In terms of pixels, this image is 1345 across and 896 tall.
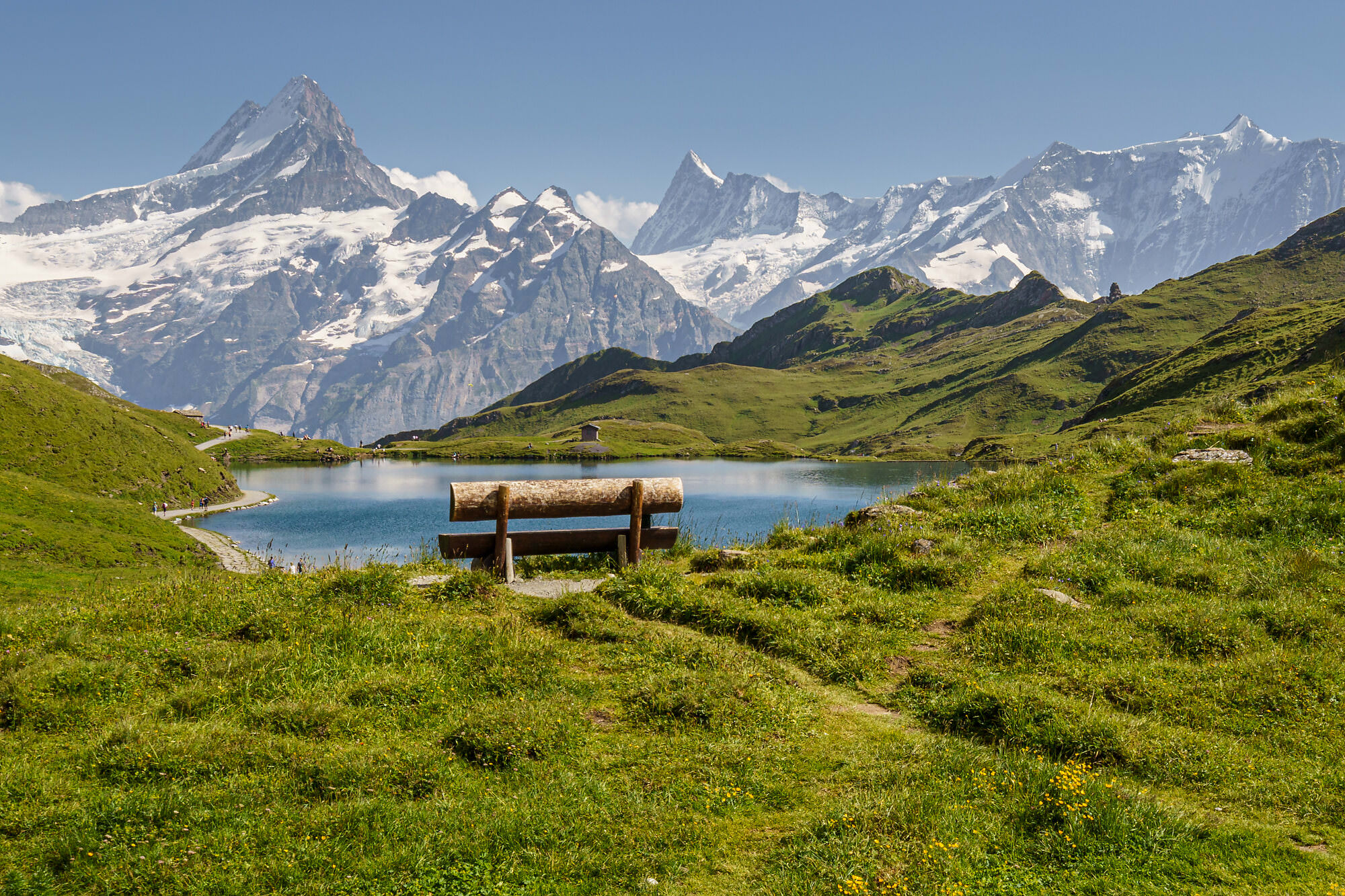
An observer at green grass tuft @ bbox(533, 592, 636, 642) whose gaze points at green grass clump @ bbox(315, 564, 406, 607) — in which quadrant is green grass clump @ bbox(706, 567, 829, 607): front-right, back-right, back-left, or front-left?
back-right

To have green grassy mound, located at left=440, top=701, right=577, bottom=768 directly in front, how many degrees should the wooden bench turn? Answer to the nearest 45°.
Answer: approximately 180°

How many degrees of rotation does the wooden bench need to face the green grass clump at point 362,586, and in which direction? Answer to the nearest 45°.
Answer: approximately 135° to its left

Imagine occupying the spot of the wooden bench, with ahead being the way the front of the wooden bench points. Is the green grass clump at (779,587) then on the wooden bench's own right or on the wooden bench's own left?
on the wooden bench's own right

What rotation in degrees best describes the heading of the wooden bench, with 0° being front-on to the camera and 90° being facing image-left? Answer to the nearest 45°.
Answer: approximately 180°

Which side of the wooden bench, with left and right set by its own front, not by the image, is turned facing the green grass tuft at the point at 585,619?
back
